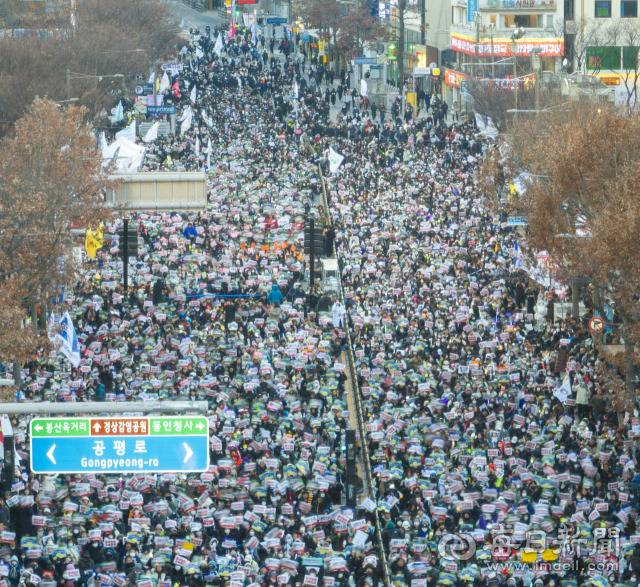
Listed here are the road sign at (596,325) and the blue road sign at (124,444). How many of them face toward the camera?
2

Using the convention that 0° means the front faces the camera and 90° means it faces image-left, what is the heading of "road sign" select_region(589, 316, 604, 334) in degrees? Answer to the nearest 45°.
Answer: approximately 0°

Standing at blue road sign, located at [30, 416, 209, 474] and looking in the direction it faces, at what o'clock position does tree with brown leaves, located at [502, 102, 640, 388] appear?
The tree with brown leaves is roughly at 7 o'clock from the blue road sign.

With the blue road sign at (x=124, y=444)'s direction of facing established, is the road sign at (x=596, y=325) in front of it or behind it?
behind

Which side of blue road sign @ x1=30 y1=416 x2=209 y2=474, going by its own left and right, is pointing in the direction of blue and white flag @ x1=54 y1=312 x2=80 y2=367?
back

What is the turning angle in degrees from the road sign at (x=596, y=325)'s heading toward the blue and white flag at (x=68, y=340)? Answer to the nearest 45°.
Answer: approximately 90° to its right

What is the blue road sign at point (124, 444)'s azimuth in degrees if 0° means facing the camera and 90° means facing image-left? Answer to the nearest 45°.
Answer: approximately 0°
